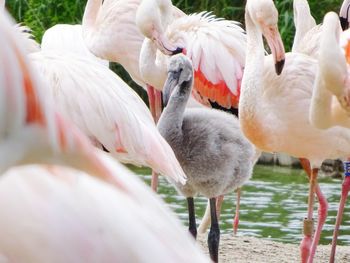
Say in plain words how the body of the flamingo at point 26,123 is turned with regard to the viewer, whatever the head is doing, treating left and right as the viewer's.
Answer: facing to the left of the viewer

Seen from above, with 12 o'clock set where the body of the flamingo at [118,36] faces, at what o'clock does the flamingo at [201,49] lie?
the flamingo at [201,49] is roughly at 7 o'clock from the flamingo at [118,36].

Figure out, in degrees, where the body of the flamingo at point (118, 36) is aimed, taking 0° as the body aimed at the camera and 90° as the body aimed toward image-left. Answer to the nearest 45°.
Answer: approximately 90°

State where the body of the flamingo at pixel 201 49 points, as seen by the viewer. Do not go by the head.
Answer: to the viewer's left

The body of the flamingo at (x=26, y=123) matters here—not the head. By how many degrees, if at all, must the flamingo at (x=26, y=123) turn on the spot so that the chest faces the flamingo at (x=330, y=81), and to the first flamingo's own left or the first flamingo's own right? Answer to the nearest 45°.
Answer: approximately 135° to the first flamingo's own right

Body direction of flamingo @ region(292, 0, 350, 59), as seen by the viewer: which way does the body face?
to the viewer's left
